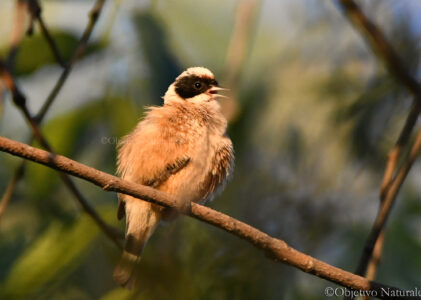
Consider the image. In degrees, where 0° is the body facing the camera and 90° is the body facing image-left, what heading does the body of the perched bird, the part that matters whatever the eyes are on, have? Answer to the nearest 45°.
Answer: approximately 315°

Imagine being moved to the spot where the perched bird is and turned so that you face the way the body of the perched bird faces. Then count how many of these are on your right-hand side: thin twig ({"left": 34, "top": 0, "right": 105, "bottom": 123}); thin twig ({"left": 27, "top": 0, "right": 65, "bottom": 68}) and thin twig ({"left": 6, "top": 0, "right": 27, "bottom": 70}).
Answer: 3

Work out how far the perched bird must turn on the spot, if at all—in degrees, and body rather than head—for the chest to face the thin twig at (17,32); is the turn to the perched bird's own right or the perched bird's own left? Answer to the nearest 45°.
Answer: approximately 90° to the perched bird's own right

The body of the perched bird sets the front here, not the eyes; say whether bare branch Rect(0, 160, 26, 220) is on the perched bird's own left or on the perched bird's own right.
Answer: on the perched bird's own right
